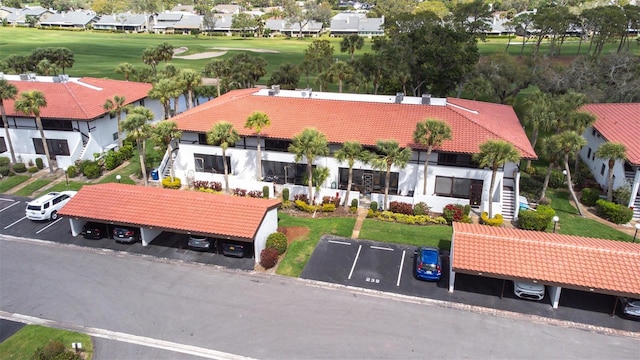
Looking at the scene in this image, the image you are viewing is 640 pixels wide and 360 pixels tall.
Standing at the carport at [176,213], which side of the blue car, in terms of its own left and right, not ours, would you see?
left

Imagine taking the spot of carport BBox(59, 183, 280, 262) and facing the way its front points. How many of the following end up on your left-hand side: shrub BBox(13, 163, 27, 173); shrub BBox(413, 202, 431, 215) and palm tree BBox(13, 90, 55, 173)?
1

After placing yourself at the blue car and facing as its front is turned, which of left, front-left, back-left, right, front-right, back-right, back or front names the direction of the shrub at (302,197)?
front-left

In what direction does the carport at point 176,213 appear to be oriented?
toward the camera

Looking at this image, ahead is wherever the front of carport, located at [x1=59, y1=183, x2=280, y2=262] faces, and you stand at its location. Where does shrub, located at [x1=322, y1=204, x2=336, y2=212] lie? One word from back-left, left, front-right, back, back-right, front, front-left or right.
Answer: left

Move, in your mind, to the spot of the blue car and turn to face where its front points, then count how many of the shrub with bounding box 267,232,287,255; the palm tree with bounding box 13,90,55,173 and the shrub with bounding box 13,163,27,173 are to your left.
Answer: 3

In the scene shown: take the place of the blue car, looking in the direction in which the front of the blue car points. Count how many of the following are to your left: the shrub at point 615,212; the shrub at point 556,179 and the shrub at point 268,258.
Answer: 1

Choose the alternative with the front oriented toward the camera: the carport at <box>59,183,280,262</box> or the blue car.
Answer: the carport

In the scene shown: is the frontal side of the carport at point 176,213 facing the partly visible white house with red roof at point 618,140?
no

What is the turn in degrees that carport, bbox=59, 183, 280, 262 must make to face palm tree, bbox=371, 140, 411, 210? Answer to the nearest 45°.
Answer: approximately 90° to its left

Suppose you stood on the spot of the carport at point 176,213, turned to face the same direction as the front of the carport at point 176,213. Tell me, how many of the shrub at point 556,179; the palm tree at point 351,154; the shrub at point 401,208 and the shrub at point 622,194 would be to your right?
0

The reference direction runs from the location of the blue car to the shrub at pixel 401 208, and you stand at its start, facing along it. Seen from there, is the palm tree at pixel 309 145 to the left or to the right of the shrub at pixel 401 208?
left

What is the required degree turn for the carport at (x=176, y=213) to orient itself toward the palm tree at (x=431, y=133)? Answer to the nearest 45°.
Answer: approximately 90° to its left

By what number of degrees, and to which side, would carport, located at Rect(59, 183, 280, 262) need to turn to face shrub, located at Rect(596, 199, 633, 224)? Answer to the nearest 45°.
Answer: approximately 90° to its left

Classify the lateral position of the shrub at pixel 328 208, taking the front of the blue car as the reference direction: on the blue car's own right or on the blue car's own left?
on the blue car's own left

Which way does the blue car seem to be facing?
away from the camera

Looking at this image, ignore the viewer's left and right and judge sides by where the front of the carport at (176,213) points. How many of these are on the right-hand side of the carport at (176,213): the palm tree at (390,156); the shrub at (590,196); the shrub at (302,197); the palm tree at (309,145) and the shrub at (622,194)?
0

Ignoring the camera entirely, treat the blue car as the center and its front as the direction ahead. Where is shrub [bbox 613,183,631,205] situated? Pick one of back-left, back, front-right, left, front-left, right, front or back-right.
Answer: front-right
